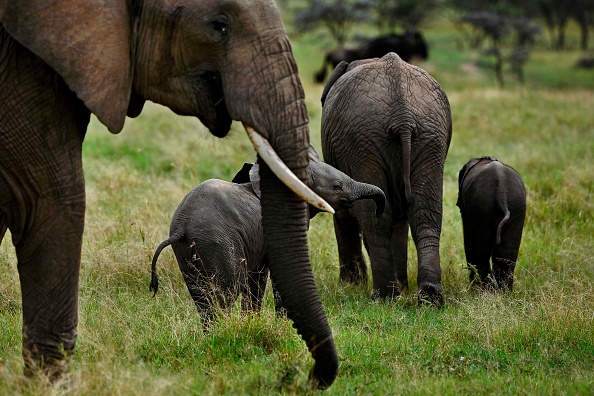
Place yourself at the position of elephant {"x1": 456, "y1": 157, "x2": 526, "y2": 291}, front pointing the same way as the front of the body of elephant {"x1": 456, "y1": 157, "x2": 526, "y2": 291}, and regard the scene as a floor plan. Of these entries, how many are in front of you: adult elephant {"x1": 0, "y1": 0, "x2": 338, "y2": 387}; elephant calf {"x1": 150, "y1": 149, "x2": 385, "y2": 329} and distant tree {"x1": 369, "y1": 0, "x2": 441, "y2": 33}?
1

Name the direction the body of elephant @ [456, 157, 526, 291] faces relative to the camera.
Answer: away from the camera

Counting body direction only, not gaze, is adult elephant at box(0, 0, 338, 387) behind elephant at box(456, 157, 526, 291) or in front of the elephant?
behind

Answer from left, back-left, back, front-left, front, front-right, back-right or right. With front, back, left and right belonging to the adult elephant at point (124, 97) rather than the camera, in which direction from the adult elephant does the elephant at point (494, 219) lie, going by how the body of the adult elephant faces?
front-left

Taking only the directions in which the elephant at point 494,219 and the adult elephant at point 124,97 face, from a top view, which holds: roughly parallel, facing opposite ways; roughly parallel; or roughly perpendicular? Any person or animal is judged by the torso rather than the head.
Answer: roughly perpendicular

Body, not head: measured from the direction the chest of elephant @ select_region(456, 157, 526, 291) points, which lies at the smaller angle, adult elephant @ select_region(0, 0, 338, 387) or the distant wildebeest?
the distant wildebeest

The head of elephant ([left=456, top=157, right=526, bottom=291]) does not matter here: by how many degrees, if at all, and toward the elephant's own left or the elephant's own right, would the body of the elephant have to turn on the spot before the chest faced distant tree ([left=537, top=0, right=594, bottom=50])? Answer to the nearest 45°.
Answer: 0° — it already faces it

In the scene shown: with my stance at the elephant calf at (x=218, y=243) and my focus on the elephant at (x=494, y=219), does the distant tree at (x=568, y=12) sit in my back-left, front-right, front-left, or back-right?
front-left

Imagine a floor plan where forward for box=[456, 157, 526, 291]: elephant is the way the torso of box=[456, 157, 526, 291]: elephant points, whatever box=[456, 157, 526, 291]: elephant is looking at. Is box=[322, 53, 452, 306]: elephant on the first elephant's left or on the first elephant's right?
on the first elephant's left

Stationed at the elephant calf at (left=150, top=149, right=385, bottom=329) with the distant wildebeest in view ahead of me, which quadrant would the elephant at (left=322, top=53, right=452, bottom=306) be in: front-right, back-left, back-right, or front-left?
front-right

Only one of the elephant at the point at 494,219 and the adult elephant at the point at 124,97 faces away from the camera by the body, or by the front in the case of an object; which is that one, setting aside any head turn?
the elephant

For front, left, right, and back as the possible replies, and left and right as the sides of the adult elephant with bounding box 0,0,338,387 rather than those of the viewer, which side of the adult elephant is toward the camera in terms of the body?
right

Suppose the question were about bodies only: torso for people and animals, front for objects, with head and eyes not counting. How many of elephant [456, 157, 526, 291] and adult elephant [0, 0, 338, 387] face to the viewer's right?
1

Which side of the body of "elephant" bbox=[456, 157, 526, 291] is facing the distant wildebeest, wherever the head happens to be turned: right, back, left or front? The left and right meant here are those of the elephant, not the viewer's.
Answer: front

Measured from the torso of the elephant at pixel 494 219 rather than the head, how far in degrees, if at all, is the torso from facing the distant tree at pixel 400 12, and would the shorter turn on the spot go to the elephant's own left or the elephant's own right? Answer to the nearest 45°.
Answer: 0° — it already faces it
